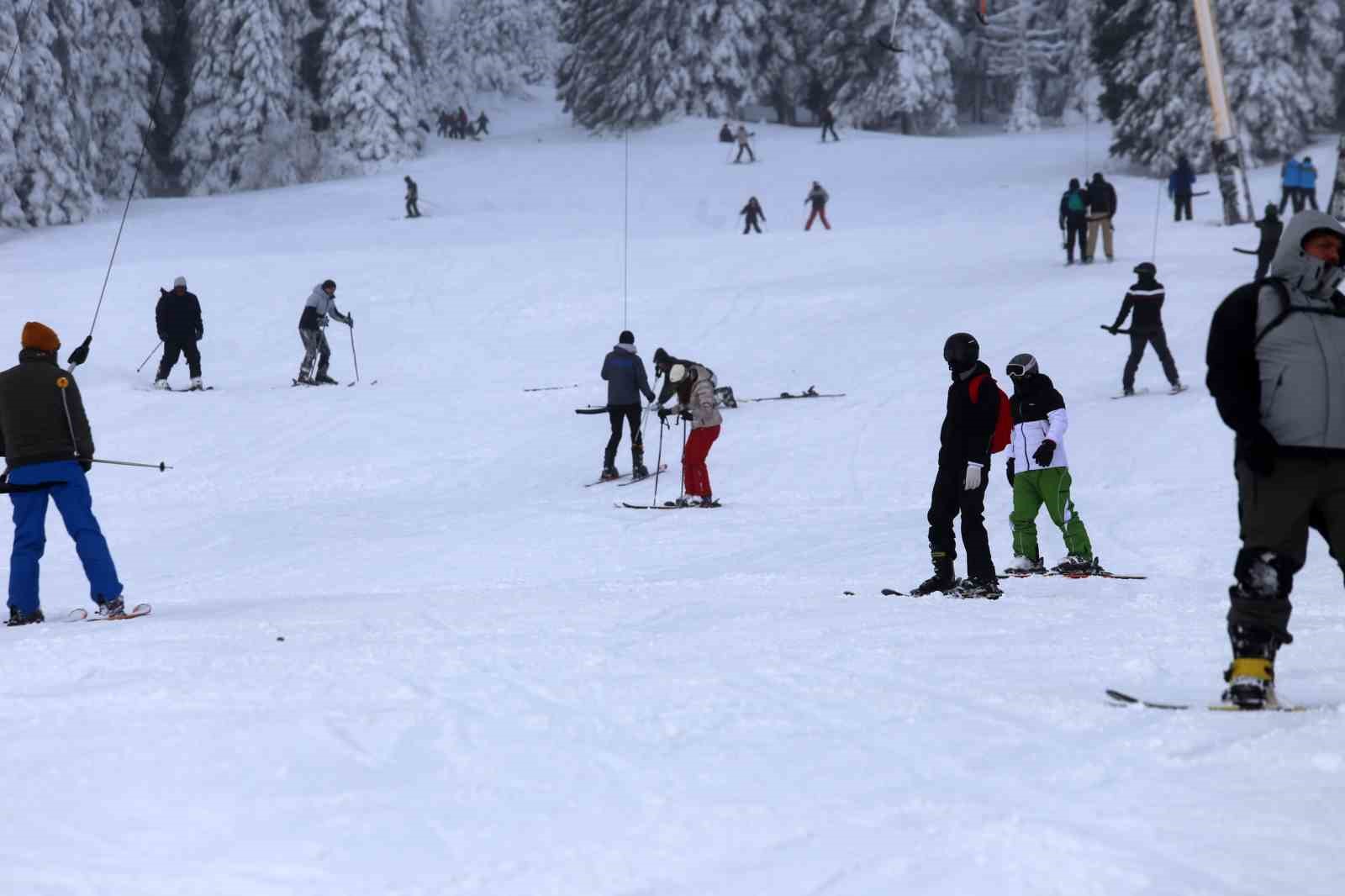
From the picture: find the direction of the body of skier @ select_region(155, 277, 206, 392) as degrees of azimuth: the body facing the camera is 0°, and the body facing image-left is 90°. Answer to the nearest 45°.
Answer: approximately 0°

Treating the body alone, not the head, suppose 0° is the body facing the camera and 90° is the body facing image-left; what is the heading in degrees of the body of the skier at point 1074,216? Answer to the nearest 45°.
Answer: approximately 180°

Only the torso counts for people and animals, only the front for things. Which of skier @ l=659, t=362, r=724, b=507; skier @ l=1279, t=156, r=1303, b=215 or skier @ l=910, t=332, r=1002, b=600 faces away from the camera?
skier @ l=1279, t=156, r=1303, b=215

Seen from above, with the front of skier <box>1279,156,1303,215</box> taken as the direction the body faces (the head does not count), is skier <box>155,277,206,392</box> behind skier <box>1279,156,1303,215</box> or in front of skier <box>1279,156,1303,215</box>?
behind

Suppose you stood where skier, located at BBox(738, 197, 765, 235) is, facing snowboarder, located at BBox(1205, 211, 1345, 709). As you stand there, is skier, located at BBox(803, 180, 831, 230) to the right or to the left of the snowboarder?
left

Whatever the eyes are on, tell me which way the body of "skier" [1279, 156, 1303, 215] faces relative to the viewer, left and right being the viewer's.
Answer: facing away from the viewer

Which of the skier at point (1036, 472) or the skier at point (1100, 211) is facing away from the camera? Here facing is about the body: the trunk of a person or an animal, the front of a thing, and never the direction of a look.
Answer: the skier at point (1100, 211)

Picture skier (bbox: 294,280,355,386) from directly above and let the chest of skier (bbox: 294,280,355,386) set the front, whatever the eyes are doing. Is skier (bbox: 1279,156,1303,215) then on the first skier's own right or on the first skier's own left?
on the first skier's own left

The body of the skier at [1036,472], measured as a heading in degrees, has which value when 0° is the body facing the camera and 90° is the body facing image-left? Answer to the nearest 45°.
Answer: approximately 45°

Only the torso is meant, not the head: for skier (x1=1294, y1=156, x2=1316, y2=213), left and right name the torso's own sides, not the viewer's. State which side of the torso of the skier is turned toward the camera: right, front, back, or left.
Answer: back

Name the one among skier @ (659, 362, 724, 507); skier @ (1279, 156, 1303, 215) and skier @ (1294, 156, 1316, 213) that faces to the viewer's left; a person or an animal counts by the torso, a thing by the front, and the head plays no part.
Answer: skier @ (659, 362, 724, 507)

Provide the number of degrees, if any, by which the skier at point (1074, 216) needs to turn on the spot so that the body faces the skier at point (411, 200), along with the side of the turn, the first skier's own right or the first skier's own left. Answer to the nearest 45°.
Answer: approximately 45° to the first skier's own left
